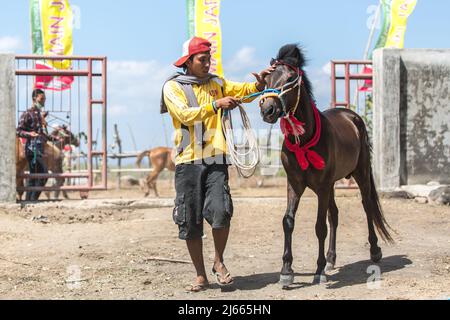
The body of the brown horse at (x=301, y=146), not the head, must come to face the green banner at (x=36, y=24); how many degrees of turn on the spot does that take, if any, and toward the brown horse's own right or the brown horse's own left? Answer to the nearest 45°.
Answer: approximately 90° to the brown horse's own right

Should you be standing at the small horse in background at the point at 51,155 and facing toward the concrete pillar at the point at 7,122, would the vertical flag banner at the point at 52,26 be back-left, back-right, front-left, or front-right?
back-right

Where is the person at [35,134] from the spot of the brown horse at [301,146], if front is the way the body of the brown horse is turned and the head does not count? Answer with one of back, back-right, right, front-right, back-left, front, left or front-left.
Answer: right

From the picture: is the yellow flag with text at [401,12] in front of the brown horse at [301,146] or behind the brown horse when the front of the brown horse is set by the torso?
behind

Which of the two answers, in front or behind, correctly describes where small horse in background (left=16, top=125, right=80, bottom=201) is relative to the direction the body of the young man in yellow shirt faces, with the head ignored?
behind

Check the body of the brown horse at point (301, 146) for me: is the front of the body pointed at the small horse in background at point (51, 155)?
no

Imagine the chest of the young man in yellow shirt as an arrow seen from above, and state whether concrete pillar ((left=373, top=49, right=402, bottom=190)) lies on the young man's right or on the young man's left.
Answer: on the young man's left

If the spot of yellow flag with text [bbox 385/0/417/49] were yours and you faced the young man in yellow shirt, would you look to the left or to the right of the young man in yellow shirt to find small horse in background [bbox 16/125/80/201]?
right

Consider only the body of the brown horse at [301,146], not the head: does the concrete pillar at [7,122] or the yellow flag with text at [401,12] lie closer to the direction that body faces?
the concrete pillar

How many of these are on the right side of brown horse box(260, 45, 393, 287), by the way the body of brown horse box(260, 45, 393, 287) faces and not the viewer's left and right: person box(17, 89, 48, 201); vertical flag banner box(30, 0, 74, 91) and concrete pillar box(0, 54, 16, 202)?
3

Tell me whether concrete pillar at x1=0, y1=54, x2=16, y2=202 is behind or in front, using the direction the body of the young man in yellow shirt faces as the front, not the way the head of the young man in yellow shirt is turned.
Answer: behind

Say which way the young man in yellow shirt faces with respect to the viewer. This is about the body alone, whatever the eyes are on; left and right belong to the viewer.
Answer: facing the viewer and to the right of the viewer

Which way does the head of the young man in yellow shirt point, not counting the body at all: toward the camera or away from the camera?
toward the camera

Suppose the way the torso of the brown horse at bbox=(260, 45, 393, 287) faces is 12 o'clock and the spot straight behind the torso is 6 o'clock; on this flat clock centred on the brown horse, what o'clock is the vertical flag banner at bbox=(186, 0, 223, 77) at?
The vertical flag banner is roughly at 4 o'clock from the brown horse.
